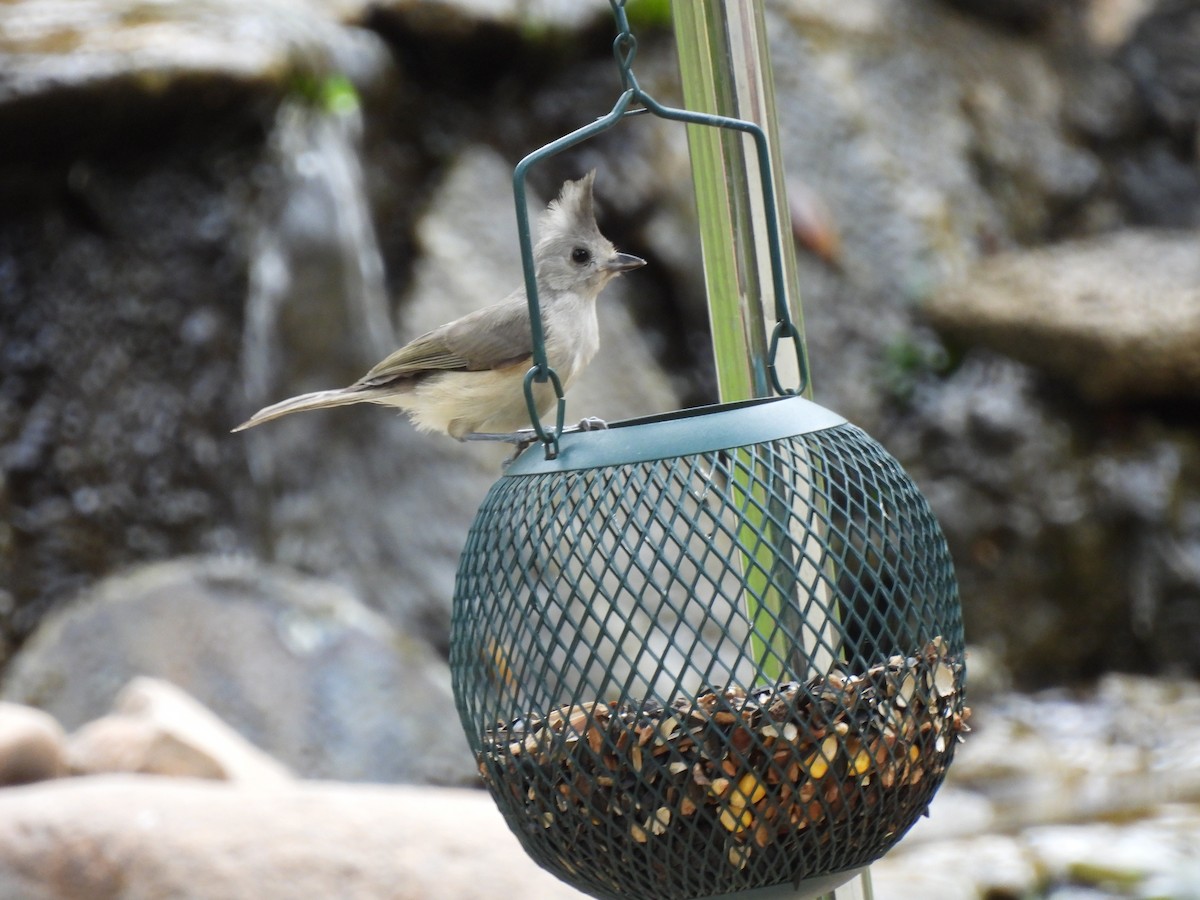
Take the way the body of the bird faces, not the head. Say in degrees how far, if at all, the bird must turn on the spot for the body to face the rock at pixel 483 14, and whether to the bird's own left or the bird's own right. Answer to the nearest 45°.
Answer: approximately 90° to the bird's own left

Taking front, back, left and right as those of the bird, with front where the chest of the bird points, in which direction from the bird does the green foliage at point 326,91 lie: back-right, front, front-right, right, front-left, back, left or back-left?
left

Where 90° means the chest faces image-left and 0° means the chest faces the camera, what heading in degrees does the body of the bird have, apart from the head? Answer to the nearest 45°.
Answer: approximately 270°

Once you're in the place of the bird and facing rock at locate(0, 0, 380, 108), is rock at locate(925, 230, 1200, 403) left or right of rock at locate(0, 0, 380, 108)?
right

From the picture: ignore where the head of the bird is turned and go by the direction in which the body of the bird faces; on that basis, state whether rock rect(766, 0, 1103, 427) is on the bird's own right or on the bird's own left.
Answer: on the bird's own left

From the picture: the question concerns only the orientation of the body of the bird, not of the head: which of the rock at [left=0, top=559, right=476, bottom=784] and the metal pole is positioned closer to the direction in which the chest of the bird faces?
the metal pole

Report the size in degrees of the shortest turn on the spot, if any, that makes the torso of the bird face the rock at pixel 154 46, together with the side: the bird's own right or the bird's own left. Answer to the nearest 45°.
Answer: approximately 90° to the bird's own left

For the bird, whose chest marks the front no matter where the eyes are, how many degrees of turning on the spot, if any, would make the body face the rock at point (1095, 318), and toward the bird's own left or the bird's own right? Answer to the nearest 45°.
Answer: approximately 45° to the bird's own left
